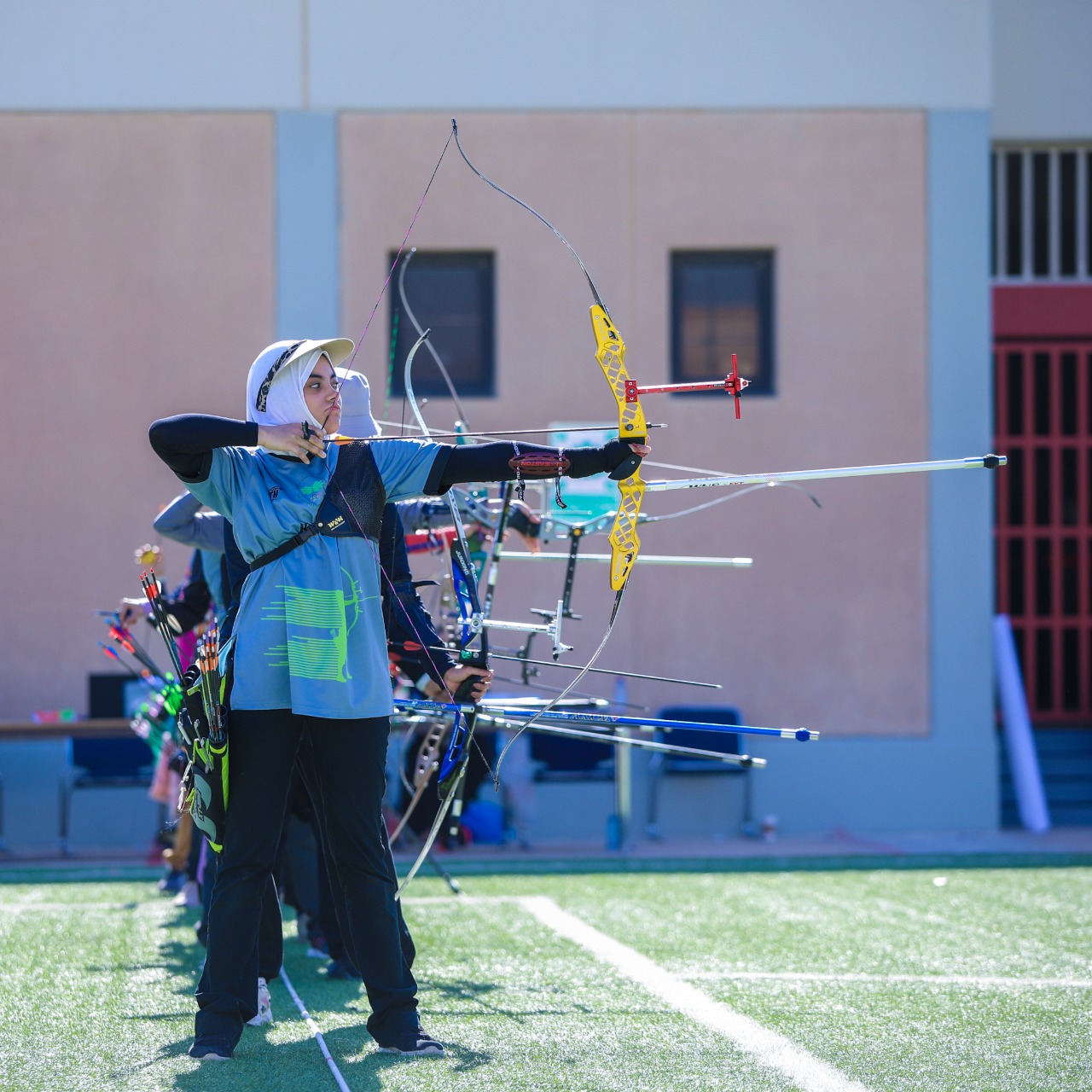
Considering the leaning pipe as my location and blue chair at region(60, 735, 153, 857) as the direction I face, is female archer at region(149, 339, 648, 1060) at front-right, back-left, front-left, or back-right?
front-left

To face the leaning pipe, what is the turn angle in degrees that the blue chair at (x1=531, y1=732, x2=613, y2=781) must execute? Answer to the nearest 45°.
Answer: approximately 90° to its left

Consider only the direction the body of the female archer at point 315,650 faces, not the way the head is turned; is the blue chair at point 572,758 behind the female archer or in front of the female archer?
behind

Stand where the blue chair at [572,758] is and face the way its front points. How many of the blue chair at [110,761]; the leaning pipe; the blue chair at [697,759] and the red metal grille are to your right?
1

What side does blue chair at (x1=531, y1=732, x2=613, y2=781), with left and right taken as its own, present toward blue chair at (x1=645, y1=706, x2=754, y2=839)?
left

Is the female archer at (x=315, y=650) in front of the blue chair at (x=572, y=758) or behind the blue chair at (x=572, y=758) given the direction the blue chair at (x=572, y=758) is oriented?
in front

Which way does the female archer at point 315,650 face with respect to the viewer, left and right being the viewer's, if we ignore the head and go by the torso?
facing the viewer

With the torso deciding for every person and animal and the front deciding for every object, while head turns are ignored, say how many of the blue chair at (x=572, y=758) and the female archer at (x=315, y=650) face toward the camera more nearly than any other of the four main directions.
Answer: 2

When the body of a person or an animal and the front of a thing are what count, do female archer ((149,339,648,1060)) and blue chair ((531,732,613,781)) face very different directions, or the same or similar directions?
same or similar directions

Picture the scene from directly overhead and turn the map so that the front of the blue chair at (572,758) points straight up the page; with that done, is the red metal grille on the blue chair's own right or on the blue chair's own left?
on the blue chair's own left

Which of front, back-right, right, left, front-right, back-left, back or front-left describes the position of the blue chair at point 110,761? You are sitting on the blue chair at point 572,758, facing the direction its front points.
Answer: right

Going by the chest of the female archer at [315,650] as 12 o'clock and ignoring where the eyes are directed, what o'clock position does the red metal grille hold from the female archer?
The red metal grille is roughly at 7 o'clock from the female archer.

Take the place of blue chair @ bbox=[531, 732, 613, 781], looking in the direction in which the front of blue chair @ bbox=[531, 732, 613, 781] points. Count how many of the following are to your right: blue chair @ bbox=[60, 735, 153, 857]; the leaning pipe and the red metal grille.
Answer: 1

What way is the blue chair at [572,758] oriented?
toward the camera
